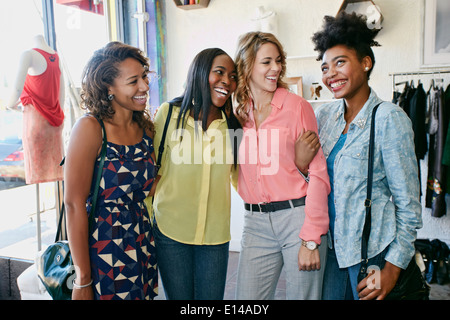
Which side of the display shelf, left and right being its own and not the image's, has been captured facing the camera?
front

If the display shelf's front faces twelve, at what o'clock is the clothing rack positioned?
The clothing rack is roughly at 10 o'clock from the display shelf.

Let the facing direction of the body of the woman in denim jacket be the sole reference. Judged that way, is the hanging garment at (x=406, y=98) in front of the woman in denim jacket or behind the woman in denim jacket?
behind

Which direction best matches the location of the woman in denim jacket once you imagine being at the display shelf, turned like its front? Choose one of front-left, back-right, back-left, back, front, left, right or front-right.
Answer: front

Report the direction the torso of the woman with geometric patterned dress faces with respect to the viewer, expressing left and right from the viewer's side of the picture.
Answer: facing the viewer and to the right of the viewer

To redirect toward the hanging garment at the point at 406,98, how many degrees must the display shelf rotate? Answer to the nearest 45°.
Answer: approximately 45° to its left

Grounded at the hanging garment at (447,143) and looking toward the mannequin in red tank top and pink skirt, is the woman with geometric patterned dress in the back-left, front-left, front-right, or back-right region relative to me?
front-left

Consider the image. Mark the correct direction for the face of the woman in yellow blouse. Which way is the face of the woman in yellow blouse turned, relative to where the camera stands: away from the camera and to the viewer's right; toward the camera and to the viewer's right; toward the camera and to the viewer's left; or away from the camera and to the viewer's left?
toward the camera and to the viewer's right

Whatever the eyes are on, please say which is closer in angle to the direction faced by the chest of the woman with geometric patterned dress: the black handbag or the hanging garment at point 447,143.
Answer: the black handbag

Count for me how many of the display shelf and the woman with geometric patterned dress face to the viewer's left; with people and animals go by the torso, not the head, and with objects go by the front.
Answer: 0

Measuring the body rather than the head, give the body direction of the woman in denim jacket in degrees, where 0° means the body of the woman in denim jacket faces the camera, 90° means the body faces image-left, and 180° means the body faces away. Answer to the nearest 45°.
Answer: approximately 45°

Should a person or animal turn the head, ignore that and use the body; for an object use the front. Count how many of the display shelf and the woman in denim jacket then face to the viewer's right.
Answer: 0

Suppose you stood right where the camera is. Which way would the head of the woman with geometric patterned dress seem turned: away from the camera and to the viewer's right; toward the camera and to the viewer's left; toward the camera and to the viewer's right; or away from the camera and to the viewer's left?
toward the camera and to the viewer's right
